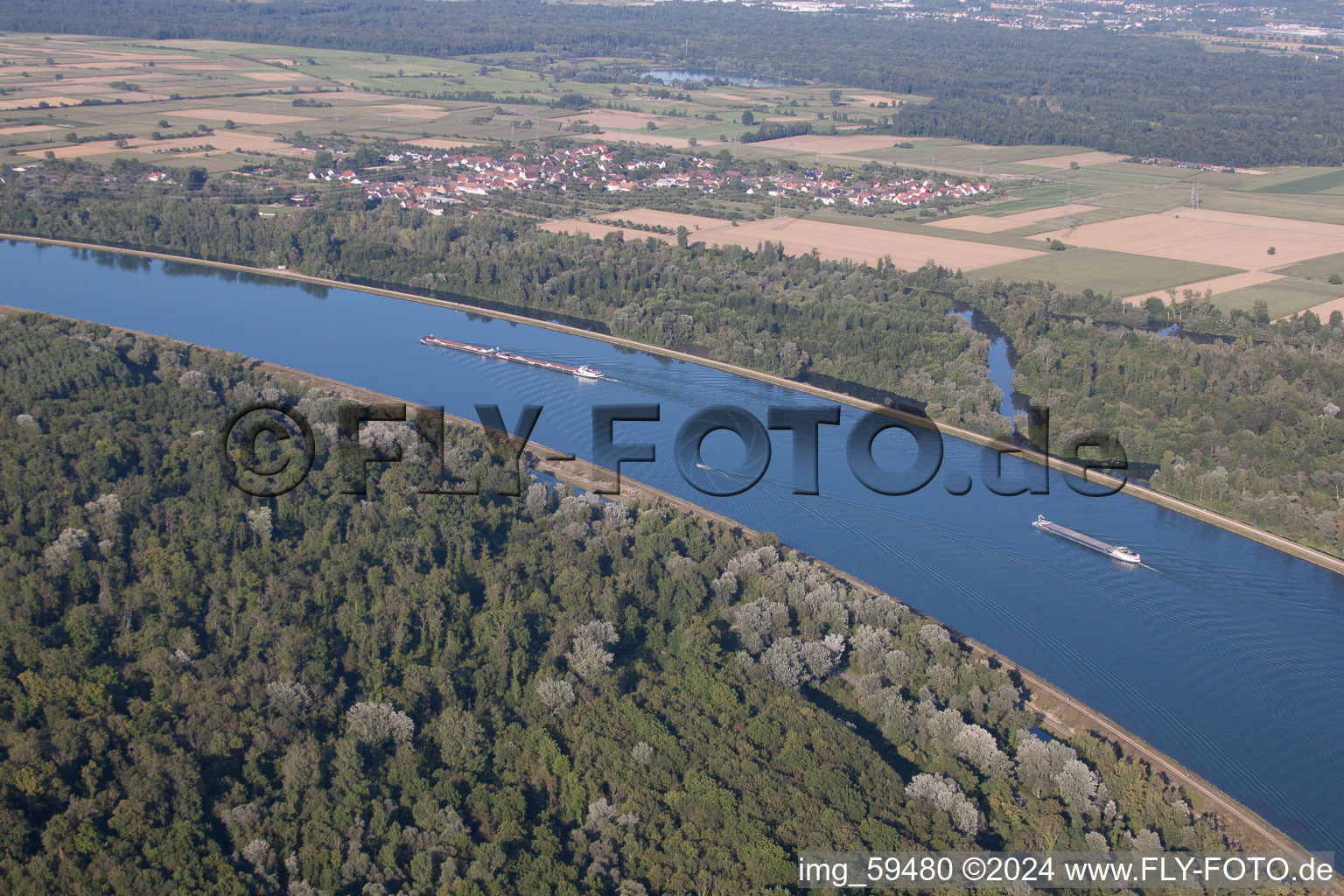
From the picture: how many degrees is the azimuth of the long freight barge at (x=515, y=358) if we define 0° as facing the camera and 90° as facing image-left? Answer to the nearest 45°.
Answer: approximately 135°

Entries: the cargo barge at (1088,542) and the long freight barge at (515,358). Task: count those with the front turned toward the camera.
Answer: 0

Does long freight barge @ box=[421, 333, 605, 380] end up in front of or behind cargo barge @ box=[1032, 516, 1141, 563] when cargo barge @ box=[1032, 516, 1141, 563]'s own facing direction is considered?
in front

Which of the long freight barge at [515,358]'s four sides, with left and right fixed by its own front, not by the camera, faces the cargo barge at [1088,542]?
back

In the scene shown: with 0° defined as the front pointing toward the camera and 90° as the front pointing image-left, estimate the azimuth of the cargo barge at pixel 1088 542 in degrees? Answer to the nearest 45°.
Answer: approximately 135°
